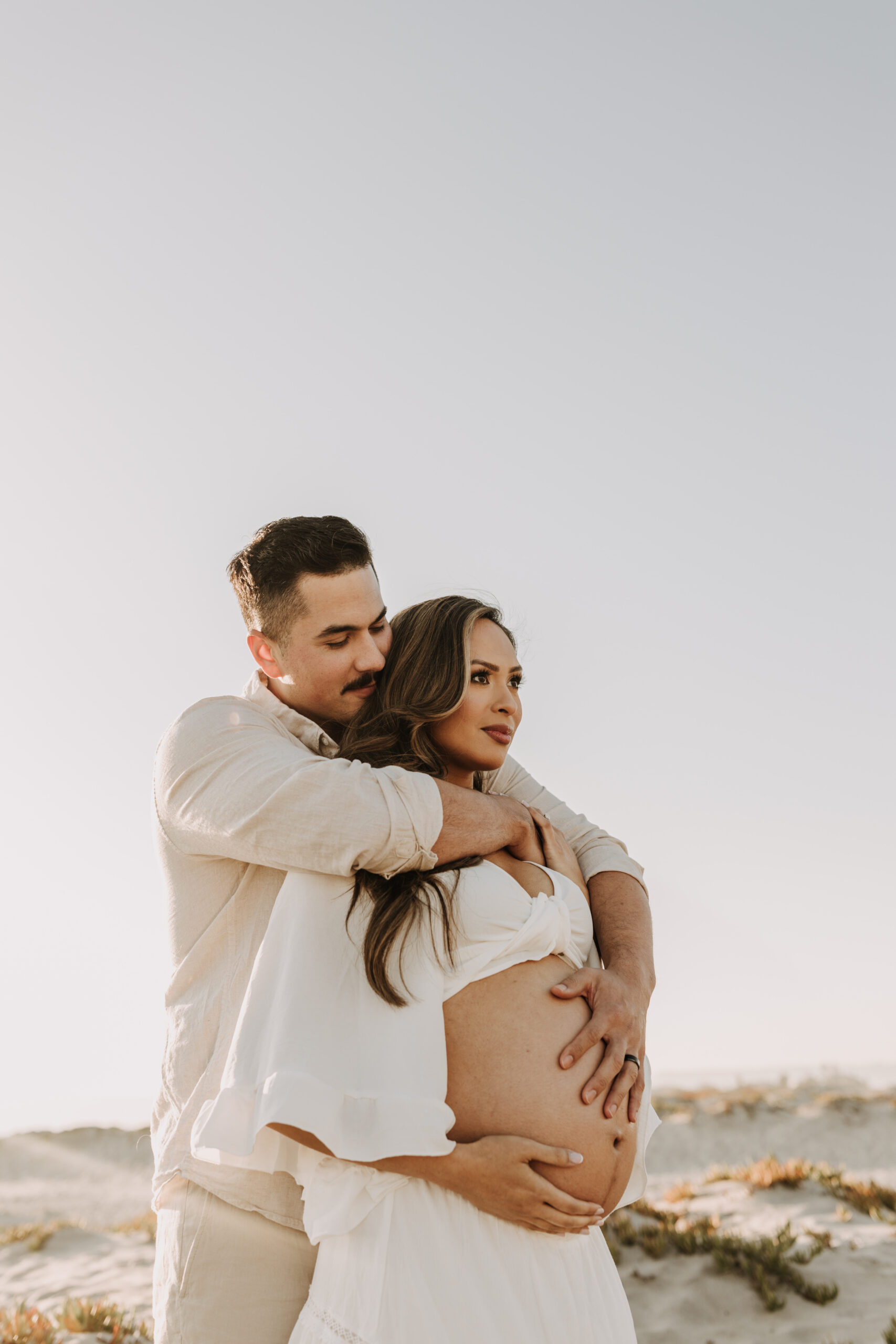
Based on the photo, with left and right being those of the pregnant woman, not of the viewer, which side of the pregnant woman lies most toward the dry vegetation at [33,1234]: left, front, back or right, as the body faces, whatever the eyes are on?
back

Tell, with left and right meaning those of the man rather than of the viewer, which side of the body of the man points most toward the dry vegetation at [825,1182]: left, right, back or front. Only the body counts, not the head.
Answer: left

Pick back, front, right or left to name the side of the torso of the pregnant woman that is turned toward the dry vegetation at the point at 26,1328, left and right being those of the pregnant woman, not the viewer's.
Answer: back

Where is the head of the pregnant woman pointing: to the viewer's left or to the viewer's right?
to the viewer's right

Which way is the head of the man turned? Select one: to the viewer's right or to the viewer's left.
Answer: to the viewer's right

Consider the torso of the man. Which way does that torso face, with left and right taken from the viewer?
facing the viewer and to the right of the viewer
